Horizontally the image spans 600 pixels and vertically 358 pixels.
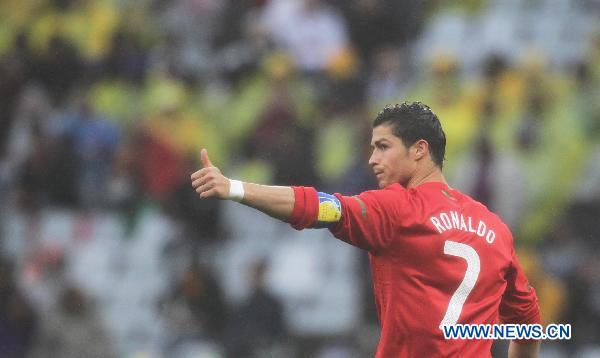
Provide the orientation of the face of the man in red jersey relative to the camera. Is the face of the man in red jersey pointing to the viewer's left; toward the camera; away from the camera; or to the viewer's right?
to the viewer's left

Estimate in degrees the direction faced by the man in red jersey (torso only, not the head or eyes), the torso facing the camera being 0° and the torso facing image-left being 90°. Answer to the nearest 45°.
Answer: approximately 135°
